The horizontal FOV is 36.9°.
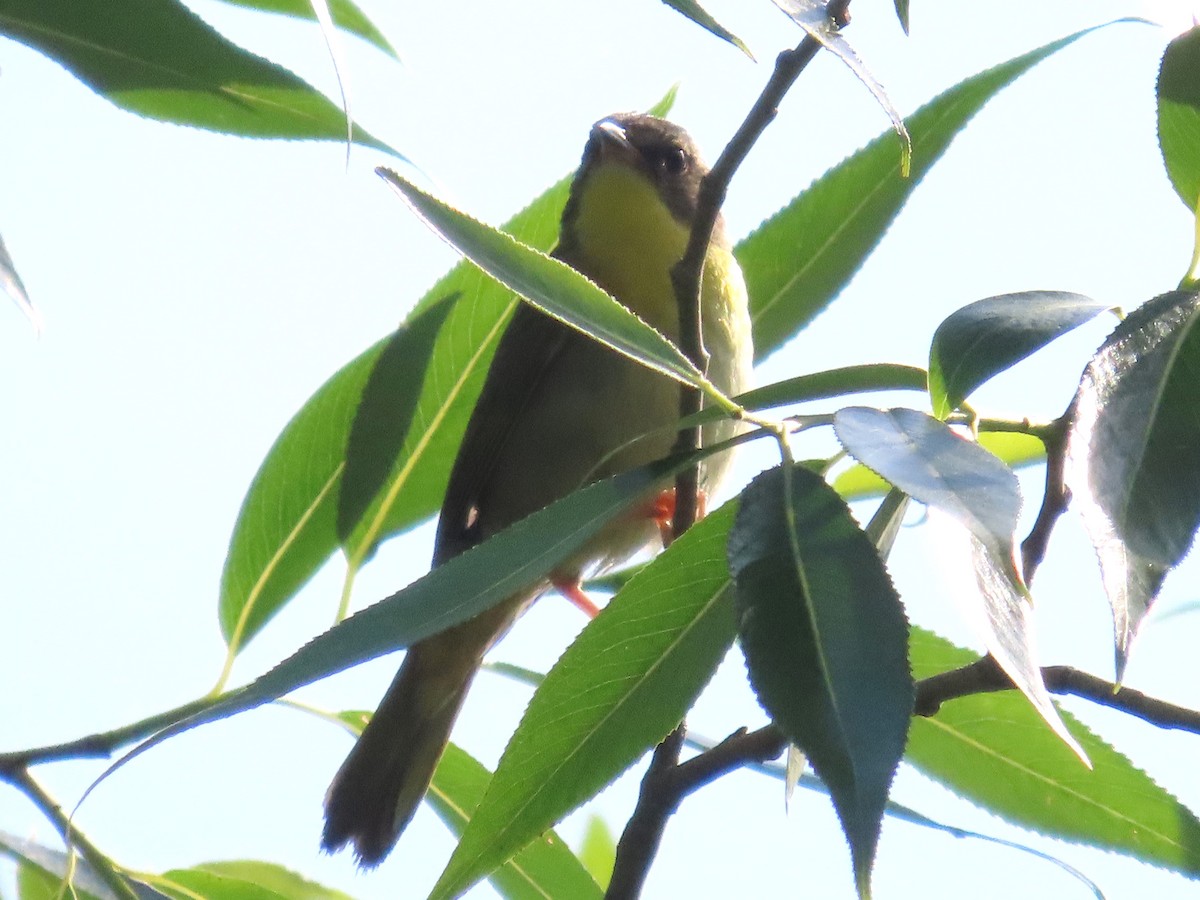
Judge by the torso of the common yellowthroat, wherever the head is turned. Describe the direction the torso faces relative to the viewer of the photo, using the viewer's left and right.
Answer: facing the viewer and to the right of the viewer
